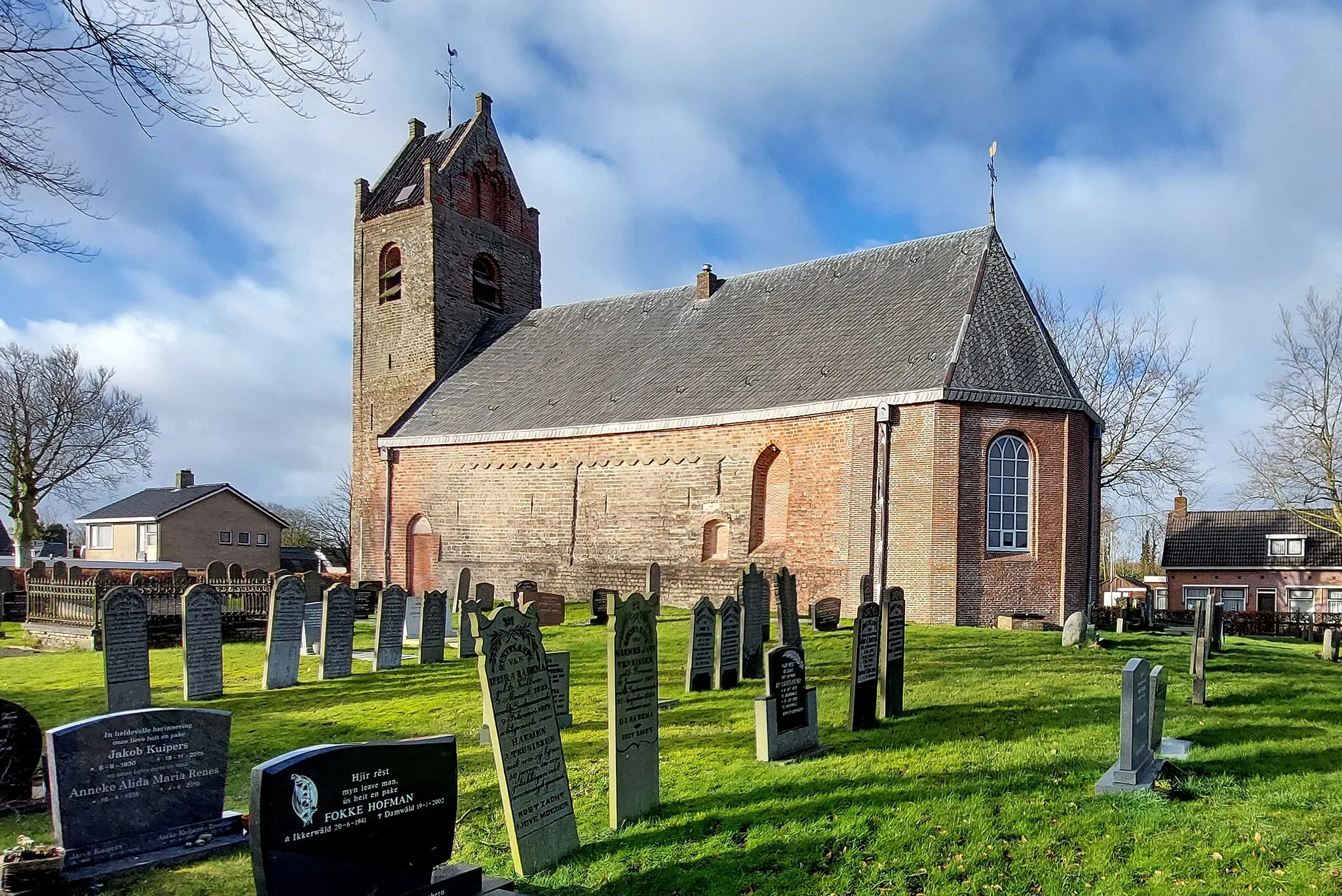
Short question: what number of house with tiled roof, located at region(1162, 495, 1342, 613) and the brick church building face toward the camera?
1

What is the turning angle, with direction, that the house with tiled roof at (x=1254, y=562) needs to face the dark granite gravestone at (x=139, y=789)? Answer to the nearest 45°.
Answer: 0° — it already faces it

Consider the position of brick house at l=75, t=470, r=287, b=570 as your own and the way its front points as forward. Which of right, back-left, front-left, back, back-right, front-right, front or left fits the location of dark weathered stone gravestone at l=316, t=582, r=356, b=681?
front-left

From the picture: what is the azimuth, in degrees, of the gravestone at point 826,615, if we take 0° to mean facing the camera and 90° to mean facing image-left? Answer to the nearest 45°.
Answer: approximately 315°

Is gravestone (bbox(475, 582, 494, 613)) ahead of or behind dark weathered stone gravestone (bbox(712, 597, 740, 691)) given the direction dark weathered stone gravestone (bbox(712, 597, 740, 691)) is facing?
behind

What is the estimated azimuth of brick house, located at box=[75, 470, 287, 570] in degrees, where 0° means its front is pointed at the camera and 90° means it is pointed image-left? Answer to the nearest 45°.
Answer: approximately 45°
